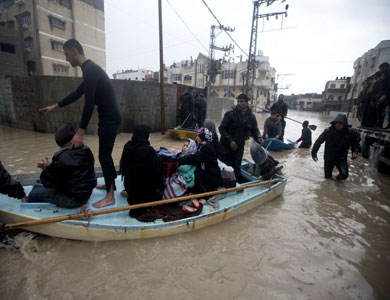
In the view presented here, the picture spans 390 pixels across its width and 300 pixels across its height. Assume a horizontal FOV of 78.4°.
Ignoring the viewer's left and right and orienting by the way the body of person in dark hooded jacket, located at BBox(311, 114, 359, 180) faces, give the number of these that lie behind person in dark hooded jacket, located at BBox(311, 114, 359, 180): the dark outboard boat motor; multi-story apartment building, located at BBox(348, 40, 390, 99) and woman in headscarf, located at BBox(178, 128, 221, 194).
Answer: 1

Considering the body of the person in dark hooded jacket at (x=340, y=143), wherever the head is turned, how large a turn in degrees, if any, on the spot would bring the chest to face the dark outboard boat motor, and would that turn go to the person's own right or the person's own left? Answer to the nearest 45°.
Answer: approximately 45° to the person's own right

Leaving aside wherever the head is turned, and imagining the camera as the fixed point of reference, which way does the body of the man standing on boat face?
to the viewer's left

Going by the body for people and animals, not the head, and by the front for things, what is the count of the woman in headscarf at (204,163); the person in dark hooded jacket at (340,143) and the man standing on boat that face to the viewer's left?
2

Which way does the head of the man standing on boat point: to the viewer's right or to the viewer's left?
to the viewer's left

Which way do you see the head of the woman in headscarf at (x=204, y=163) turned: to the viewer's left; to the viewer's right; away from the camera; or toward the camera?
to the viewer's left

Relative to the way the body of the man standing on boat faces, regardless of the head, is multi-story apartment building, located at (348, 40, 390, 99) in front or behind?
behind

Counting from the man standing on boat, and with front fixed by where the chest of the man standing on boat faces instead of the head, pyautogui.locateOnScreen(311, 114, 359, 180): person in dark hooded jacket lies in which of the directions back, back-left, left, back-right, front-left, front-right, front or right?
back

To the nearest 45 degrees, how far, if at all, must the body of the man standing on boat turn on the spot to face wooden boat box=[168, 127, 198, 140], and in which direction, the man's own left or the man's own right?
approximately 135° to the man's own right

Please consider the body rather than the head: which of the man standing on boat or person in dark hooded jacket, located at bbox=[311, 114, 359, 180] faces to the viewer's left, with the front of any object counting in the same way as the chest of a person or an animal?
the man standing on boat

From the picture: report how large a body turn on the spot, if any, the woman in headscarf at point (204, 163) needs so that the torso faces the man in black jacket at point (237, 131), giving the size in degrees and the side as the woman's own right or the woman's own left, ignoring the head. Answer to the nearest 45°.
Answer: approximately 135° to the woman's own right
